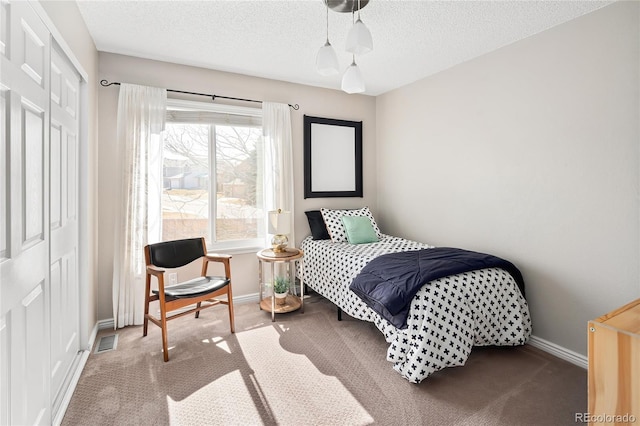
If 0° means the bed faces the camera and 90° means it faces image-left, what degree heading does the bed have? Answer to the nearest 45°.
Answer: approximately 315°

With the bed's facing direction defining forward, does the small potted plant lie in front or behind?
behind

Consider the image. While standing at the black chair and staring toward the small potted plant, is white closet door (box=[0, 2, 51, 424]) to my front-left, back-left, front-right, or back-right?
back-right

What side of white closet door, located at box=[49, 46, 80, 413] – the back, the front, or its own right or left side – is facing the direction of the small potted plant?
front

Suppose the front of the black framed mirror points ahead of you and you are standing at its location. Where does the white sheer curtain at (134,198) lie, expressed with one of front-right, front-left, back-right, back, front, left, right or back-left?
right

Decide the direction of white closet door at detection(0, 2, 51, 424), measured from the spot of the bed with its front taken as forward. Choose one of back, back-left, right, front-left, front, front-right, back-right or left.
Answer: right

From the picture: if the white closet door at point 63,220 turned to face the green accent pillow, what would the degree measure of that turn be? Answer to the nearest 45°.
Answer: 0° — it already faces it

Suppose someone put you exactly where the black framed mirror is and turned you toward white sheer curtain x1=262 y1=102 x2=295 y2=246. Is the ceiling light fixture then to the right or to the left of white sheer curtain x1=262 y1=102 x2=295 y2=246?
left

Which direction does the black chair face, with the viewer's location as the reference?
facing the viewer and to the right of the viewer

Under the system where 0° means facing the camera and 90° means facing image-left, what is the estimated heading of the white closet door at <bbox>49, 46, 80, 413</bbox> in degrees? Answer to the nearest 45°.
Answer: approximately 270°

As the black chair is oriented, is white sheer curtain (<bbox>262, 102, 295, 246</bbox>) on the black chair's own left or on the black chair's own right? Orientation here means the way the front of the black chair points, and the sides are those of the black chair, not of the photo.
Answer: on the black chair's own left
